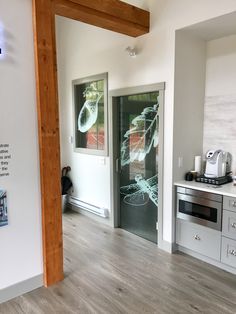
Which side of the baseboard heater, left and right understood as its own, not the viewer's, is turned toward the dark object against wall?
right

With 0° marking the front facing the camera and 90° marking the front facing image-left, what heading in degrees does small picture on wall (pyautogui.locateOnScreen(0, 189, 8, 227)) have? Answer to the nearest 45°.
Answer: approximately 315°

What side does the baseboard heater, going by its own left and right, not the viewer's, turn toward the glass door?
left

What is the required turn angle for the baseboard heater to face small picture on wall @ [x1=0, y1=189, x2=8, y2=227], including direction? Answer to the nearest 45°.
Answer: approximately 45° to its left

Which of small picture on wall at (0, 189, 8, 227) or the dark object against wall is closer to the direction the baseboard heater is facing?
the small picture on wall

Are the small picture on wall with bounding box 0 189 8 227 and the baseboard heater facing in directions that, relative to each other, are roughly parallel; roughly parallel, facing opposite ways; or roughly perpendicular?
roughly perpendicular
